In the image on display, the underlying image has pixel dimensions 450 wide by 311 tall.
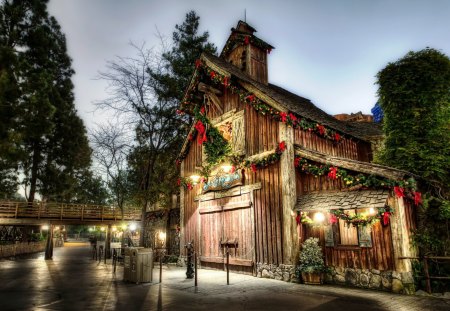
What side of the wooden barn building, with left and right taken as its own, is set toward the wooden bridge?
right

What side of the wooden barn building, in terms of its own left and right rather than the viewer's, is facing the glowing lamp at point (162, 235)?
right

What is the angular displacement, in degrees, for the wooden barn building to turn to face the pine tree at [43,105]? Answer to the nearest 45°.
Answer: approximately 90° to its right

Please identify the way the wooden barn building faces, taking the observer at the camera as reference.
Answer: facing the viewer and to the left of the viewer

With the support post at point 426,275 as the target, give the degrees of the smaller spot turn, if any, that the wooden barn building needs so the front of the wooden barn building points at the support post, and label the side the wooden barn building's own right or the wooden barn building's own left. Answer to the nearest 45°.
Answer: approximately 90° to the wooden barn building's own left
